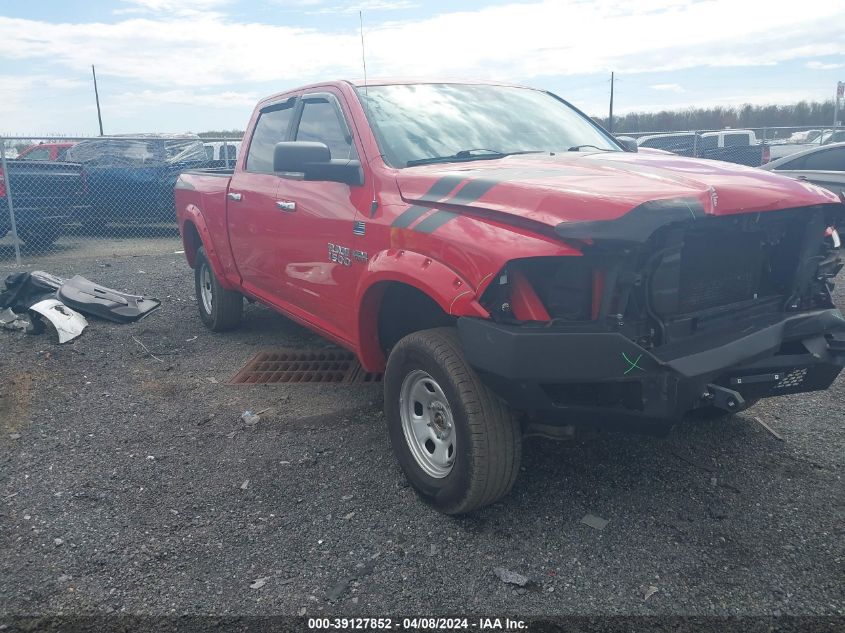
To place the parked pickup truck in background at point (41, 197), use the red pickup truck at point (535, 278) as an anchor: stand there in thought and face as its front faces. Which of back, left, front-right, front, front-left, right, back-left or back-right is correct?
back

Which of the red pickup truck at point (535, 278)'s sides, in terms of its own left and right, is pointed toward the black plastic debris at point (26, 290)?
back

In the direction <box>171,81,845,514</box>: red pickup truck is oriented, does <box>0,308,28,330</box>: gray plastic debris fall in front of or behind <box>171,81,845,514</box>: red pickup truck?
behind

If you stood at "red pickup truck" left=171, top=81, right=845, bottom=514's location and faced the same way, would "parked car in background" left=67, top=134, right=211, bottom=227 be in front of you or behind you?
behind

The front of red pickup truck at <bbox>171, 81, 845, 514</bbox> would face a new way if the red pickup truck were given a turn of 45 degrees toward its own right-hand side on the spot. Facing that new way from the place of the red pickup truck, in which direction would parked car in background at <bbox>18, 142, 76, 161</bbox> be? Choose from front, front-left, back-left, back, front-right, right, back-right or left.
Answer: back-right

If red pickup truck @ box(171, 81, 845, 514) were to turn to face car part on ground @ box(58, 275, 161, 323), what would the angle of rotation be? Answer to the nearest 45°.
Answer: approximately 180°

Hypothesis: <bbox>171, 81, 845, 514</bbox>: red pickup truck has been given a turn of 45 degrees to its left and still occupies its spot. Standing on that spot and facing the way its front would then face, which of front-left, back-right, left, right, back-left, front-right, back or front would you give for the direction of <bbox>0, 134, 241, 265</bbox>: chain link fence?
back-left

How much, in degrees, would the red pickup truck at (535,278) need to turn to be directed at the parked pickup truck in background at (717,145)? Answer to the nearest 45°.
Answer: approximately 135° to its left

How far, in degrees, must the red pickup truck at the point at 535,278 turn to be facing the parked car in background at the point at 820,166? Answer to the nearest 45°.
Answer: approximately 90° to its left

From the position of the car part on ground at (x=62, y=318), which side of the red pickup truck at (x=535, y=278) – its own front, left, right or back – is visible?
back

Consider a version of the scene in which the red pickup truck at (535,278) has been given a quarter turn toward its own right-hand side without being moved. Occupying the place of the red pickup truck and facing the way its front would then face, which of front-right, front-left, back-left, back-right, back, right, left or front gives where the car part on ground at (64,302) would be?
right

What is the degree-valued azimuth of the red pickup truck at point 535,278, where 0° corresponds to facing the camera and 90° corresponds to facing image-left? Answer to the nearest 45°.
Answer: approximately 315°

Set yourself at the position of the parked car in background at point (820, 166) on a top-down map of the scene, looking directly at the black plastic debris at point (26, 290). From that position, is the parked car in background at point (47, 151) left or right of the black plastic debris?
right
